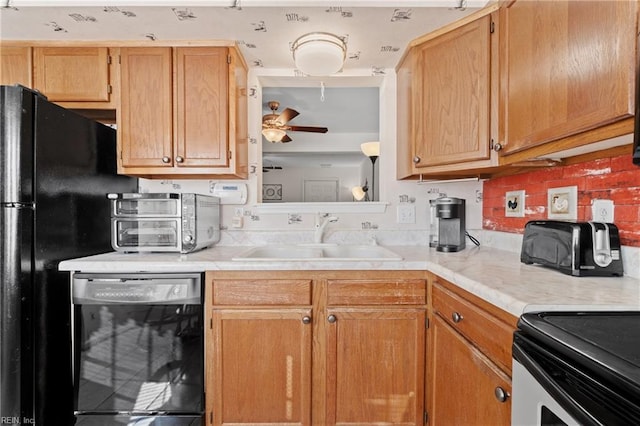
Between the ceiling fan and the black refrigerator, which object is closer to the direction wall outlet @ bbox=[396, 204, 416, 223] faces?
the black refrigerator

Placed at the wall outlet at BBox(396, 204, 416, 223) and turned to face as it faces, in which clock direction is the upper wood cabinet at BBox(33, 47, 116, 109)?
The upper wood cabinet is roughly at 2 o'clock from the wall outlet.

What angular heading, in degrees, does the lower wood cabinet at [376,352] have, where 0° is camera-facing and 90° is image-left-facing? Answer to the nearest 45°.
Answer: approximately 0°

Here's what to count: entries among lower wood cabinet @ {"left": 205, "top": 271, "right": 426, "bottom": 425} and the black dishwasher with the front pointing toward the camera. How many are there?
2

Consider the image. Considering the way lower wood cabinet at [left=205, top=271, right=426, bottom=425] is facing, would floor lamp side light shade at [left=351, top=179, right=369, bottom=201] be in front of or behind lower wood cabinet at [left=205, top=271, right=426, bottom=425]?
behind

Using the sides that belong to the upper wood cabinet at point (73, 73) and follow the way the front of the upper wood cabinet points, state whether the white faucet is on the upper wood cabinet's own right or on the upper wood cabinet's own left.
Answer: on the upper wood cabinet's own left

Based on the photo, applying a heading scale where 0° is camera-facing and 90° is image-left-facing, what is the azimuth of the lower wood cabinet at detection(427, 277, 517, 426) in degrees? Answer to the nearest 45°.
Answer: approximately 45°

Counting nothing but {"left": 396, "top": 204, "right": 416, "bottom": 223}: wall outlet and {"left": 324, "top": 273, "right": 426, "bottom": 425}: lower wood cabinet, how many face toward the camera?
2
